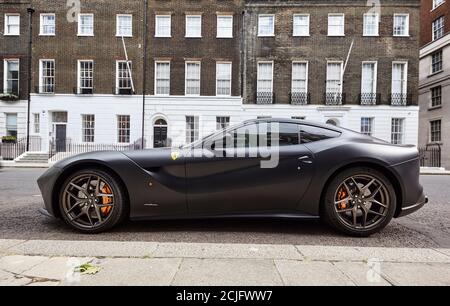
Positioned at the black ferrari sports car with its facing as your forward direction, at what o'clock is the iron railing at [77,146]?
The iron railing is roughly at 2 o'clock from the black ferrari sports car.

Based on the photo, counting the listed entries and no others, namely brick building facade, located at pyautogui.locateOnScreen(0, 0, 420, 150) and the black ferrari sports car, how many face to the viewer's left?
1

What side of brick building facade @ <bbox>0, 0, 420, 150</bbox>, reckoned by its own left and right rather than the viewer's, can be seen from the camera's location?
front

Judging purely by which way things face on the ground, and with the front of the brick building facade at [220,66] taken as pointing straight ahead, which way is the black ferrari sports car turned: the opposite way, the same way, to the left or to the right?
to the right

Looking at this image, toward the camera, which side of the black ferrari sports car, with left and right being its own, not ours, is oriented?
left

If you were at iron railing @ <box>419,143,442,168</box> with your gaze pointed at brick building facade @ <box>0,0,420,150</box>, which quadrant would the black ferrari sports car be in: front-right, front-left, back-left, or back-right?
front-left

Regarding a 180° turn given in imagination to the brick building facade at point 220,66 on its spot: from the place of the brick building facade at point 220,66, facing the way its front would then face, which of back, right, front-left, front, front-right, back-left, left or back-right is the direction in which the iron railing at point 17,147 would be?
left

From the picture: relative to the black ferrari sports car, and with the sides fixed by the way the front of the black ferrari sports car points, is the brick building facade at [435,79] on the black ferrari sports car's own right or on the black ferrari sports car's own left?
on the black ferrari sports car's own right

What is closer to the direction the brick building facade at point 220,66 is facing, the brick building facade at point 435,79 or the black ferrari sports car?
the black ferrari sports car
